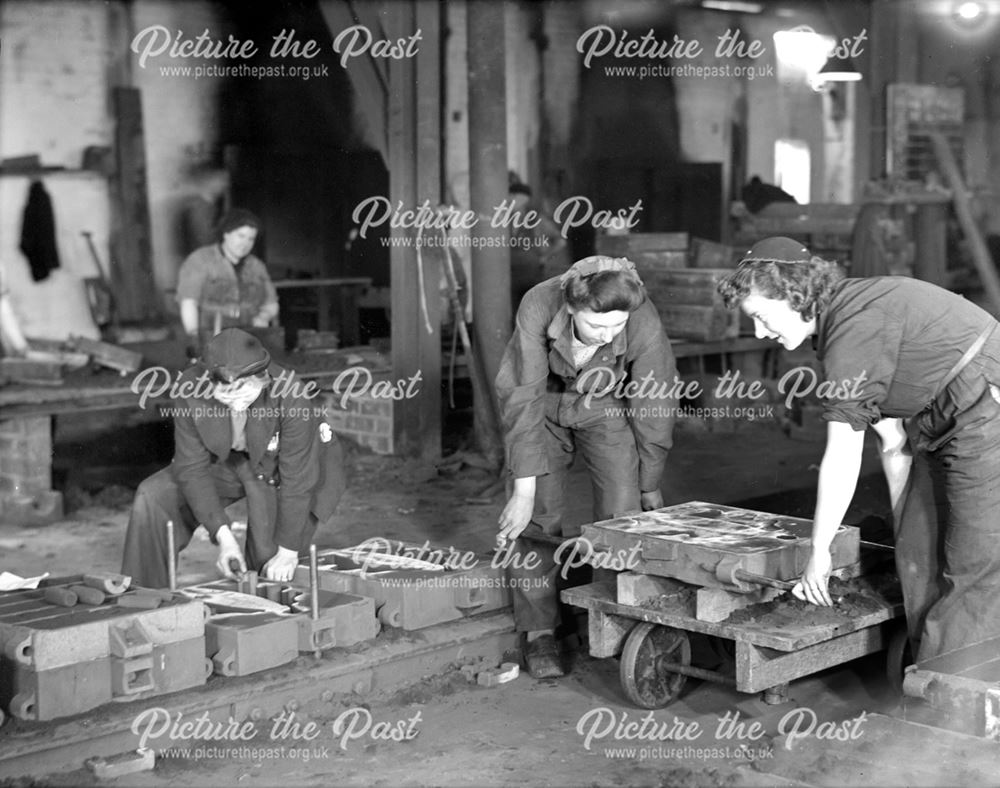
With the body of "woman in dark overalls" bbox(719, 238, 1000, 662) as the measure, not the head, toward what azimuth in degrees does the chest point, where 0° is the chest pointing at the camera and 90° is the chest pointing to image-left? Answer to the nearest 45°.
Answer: approximately 90°

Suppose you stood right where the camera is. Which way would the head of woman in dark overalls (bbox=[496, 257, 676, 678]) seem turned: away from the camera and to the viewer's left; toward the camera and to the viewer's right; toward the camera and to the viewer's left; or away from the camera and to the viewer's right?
toward the camera and to the viewer's right

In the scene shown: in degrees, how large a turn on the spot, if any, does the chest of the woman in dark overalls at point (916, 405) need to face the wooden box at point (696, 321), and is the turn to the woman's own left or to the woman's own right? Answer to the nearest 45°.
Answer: approximately 90° to the woman's own right

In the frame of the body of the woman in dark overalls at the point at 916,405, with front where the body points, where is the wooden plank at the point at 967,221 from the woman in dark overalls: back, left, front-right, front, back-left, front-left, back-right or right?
right

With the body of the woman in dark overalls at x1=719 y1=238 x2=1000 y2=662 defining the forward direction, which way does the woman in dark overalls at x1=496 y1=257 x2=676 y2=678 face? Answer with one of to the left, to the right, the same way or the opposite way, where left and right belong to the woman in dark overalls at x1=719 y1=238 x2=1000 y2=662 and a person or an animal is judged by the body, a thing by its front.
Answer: to the left

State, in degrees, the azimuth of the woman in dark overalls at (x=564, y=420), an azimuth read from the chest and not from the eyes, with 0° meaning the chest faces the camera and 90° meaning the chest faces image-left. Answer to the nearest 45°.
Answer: approximately 0°

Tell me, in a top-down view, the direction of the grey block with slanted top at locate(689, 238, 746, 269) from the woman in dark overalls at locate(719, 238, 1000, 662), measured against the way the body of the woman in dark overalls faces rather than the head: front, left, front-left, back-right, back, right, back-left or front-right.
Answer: right

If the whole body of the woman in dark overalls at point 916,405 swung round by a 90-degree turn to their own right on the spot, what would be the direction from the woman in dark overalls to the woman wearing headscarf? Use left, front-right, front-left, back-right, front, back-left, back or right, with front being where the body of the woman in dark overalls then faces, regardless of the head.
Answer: front-left

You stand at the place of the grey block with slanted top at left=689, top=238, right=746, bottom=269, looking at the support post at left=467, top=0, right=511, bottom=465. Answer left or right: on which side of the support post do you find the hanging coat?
right

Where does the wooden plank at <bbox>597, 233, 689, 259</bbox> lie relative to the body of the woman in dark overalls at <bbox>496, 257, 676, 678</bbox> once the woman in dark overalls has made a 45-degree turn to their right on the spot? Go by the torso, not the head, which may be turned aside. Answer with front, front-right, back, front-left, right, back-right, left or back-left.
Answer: back-right

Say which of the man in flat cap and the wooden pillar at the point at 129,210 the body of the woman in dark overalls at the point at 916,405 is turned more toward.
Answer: the man in flat cap

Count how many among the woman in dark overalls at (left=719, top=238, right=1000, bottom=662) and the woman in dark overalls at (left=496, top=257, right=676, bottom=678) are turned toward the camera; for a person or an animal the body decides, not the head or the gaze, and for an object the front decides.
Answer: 1

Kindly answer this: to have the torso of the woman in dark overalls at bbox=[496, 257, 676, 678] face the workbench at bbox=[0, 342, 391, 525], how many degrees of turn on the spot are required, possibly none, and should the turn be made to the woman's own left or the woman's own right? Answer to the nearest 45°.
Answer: approximately 135° to the woman's own right

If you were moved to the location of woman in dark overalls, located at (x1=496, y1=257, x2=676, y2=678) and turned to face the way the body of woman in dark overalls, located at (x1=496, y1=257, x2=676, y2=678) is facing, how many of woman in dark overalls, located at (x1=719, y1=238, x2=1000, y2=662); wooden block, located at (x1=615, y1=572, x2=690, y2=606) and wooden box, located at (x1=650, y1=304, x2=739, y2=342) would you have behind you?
1

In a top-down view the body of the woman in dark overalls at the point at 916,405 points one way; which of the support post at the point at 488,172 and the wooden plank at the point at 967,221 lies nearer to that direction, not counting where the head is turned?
the support post
